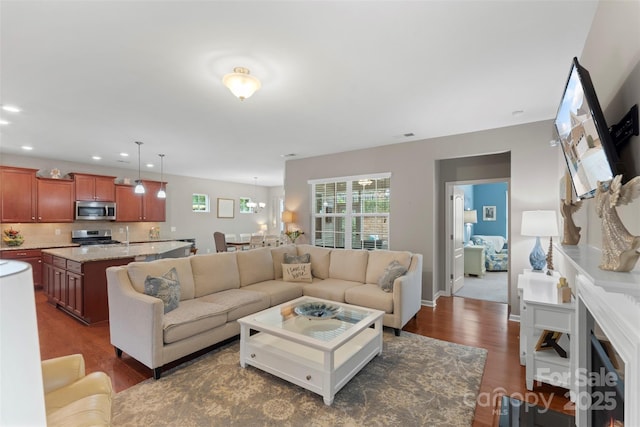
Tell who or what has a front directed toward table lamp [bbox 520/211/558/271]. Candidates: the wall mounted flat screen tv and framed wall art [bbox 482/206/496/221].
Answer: the framed wall art

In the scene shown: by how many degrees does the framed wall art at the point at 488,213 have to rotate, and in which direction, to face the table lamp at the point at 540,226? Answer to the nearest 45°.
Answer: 0° — it already faces it

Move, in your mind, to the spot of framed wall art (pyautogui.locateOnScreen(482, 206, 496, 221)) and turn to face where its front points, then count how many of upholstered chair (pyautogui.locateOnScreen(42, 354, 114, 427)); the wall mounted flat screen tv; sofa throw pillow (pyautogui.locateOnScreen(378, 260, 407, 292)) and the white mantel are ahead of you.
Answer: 4

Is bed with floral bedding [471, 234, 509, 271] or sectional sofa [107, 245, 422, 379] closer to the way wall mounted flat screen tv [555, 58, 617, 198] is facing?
the sectional sofa

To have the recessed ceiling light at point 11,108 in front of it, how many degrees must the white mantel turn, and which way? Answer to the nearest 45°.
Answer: approximately 45° to its right

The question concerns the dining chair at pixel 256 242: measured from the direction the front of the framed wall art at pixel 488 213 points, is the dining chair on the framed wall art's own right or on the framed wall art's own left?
on the framed wall art's own right

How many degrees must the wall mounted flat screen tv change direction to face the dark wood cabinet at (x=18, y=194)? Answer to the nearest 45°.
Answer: approximately 45° to its right

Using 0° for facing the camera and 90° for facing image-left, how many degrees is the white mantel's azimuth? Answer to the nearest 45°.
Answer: approximately 45°

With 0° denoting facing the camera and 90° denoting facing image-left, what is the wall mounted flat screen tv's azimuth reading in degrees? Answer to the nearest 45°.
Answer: approximately 45°

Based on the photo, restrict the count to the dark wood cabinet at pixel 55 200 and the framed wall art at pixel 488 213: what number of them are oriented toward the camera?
2
